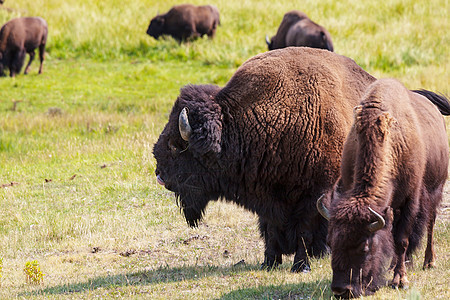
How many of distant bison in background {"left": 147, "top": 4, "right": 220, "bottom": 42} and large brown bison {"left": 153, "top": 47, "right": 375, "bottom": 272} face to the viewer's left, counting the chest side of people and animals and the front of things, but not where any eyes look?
2

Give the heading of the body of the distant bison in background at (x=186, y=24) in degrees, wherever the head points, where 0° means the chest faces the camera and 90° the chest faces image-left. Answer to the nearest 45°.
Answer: approximately 90°

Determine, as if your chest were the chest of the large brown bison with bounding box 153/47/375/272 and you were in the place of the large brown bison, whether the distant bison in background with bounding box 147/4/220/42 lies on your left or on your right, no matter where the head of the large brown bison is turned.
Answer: on your right

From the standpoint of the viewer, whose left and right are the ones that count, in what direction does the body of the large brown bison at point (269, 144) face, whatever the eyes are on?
facing to the left of the viewer

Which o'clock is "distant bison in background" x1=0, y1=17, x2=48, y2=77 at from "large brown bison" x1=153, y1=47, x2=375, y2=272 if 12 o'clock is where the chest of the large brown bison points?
The distant bison in background is roughly at 2 o'clock from the large brown bison.

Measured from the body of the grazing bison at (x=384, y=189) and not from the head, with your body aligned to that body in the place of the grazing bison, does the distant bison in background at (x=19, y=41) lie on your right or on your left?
on your right

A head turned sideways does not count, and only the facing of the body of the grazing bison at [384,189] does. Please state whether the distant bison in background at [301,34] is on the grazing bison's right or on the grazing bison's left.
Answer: on the grazing bison's right

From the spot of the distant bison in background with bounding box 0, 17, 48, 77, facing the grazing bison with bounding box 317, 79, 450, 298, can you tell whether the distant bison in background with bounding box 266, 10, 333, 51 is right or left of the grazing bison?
left

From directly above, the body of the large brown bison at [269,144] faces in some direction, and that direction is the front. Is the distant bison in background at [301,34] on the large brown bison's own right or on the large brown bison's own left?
on the large brown bison's own right
